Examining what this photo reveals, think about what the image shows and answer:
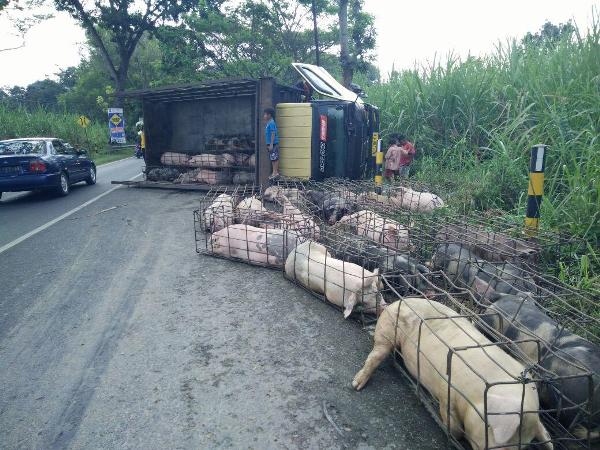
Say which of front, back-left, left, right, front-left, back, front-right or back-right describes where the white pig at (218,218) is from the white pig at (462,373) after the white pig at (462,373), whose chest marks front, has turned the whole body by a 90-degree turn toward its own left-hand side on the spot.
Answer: left

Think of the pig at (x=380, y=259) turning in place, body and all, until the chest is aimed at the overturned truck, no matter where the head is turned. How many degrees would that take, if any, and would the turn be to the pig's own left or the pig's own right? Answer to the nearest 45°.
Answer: approximately 180°

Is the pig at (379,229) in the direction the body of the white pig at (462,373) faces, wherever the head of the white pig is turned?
no

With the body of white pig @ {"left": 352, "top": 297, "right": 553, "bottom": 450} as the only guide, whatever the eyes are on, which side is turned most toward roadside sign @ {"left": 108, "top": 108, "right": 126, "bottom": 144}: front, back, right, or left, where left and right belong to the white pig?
back

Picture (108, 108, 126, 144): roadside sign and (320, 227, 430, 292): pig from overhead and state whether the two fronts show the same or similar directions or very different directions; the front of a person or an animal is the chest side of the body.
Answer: same or similar directions

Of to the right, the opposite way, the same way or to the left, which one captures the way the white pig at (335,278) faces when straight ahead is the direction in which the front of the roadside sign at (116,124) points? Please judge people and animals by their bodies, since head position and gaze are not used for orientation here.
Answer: the same way

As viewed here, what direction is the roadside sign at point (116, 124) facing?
toward the camera

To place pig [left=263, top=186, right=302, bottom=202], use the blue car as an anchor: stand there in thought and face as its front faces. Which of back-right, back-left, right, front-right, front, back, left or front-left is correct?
right

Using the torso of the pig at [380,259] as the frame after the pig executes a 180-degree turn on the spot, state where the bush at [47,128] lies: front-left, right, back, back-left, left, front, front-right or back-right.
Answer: front

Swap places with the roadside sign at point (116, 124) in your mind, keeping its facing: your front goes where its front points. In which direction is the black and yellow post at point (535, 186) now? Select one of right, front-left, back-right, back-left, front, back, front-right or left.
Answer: front

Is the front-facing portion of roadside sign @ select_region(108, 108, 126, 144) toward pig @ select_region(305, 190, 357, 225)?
yes

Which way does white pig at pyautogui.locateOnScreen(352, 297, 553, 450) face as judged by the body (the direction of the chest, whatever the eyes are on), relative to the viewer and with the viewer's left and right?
facing the viewer and to the right of the viewer
